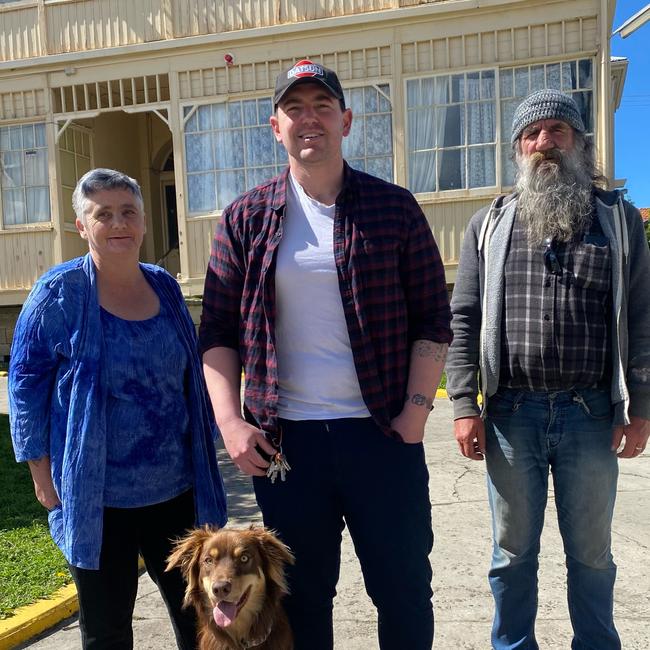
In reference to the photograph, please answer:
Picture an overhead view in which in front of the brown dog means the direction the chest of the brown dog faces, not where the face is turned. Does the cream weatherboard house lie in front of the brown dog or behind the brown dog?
behind

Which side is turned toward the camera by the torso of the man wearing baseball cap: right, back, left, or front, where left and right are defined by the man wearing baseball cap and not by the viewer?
front

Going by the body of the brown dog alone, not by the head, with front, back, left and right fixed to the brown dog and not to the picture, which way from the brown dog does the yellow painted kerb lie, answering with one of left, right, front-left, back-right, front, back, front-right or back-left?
back-right

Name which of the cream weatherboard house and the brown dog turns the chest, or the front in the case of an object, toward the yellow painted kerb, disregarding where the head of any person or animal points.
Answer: the cream weatherboard house

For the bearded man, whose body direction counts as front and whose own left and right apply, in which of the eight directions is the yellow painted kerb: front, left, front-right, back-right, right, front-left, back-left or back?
right

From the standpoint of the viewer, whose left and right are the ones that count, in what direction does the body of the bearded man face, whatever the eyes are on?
facing the viewer

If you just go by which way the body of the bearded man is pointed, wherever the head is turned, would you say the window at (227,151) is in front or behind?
behind

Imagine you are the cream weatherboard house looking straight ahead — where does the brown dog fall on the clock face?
The brown dog is roughly at 12 o'clock from the cream weatherboard house.

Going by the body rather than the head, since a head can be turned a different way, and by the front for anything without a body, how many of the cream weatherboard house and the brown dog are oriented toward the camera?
2

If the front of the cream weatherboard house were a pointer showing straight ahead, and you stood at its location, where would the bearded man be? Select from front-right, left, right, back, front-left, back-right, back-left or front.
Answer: front

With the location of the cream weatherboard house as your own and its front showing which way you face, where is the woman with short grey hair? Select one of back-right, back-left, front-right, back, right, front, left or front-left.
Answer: front

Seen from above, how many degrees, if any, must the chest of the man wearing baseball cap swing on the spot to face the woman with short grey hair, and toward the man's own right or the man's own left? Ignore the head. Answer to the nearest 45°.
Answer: approximately 90° to the man's own right

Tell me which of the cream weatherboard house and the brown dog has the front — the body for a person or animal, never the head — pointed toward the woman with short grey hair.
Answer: the cream weatherboard house

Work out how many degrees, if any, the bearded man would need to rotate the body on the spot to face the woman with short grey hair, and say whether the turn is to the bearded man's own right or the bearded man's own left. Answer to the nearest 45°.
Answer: approximately 90° to the bearded man's own right

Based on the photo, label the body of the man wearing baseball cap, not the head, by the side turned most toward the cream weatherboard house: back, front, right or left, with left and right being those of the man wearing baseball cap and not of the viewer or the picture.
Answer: back

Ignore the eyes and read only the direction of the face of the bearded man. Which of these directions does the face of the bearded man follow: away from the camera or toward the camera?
toward the camera

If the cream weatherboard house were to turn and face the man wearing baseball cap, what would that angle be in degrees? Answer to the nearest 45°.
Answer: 0° — it already faces them
